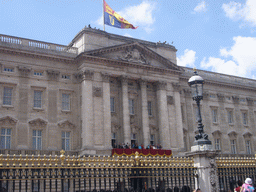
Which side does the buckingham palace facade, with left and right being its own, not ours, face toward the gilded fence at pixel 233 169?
front

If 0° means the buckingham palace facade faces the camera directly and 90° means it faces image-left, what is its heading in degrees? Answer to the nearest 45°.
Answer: approximately 315°

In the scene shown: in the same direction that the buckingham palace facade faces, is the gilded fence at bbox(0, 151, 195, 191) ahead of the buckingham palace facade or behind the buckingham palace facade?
ahead

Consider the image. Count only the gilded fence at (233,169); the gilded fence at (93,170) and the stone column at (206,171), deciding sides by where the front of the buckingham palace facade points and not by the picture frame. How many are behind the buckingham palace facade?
0
